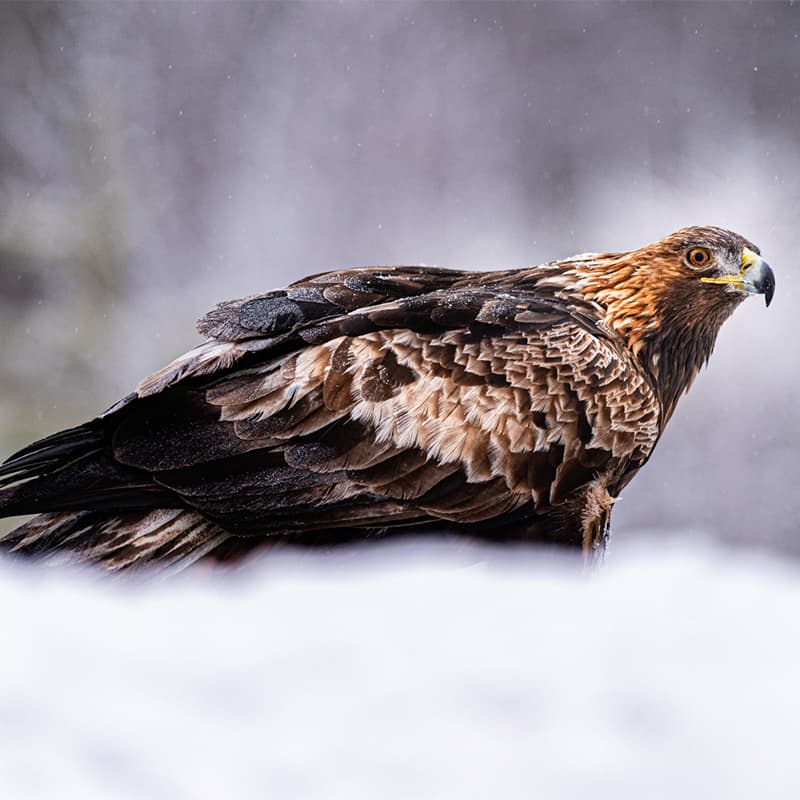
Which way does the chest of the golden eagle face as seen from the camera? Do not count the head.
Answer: to the viewer's right
